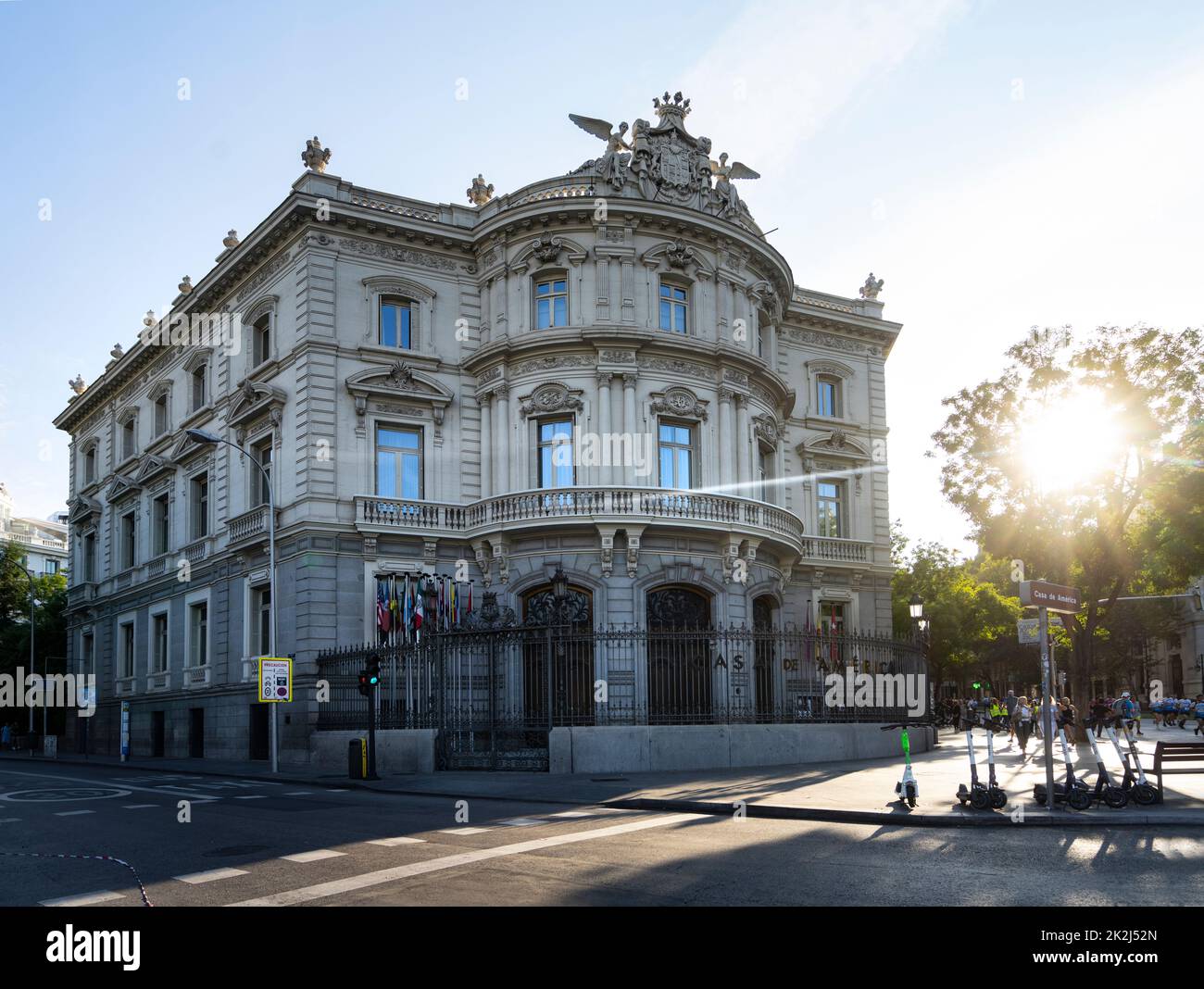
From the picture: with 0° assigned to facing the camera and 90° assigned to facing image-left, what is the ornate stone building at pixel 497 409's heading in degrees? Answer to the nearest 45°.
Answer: approximately 315°

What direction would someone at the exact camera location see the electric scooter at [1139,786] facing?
facing the viewer and to the right of the viewer

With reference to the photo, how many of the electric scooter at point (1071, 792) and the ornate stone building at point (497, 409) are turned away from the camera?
0

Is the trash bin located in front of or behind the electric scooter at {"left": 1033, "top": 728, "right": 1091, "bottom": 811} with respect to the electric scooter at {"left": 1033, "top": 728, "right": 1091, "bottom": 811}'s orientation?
behind

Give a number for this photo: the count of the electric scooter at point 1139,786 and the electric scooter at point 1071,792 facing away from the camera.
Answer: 0

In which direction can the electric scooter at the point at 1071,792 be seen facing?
to the viewer's right

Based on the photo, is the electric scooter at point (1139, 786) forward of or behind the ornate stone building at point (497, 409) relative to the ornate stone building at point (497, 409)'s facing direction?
forward

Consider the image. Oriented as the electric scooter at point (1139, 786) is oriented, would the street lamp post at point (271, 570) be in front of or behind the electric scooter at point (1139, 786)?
behind

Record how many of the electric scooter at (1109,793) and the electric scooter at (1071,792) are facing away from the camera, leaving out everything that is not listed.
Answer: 0
